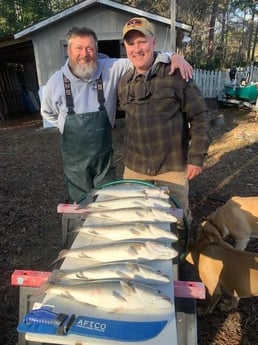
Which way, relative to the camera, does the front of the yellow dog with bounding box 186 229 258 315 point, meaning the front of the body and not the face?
to the viewer's left

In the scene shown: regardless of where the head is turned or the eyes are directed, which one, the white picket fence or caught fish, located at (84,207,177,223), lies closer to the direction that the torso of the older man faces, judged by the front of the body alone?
the caught fish

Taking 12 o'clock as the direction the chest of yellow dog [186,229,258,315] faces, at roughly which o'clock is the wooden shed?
The wooden shed is roughly at 2 o'clock from the yellow dog.

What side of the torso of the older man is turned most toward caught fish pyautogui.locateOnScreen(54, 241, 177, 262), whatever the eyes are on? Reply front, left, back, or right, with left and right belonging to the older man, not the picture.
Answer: front

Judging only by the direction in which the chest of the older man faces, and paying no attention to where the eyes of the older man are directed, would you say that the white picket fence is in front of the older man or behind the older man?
behind

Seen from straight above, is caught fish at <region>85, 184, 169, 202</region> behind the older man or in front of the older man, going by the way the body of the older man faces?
in front

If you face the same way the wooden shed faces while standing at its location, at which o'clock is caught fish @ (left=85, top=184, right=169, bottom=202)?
The caught fish is roughly at 12 o'clock from the wooden shed.

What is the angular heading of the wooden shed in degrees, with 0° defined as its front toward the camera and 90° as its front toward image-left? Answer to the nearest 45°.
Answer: approximately 0°

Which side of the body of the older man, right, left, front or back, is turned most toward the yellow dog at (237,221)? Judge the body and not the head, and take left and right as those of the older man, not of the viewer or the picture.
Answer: left

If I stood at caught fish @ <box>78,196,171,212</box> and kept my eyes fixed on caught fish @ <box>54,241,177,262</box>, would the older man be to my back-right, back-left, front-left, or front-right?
back-right

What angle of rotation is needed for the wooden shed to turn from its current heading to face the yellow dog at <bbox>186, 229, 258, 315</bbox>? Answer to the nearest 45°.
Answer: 0° — it already faces it

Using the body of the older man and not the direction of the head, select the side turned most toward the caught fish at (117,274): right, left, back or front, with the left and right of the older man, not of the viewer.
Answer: front

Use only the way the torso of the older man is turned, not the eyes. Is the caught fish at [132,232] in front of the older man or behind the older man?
in front
